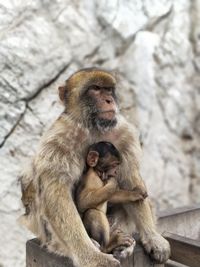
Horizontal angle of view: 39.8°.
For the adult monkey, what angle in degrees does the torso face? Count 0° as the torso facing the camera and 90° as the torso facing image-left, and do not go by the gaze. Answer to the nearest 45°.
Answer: approximately 315°
